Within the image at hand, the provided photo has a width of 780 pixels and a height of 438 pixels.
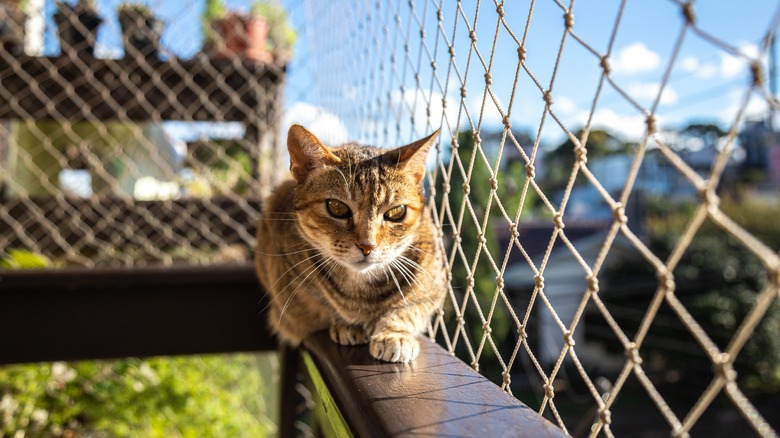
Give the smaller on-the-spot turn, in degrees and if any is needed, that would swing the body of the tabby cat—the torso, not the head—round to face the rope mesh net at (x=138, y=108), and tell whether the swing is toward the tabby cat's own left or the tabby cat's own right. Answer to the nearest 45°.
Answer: approximately 135° to the tabby cat's own right

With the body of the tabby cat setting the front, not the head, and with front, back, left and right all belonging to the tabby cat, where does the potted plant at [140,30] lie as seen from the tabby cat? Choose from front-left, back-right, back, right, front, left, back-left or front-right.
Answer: back-right

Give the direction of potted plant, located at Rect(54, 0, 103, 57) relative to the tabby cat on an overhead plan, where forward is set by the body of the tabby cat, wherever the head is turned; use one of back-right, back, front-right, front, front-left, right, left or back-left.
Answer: back-right

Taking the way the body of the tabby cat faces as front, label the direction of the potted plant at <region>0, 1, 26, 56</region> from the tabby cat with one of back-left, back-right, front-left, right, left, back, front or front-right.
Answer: back-right

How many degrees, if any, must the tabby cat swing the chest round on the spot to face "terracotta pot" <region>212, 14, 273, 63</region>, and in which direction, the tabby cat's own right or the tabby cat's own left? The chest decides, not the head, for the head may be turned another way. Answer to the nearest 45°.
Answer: approximately 135° to the tabby cat's own right

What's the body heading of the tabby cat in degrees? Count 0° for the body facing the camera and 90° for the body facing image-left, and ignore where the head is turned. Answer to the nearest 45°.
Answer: approximately 0°
